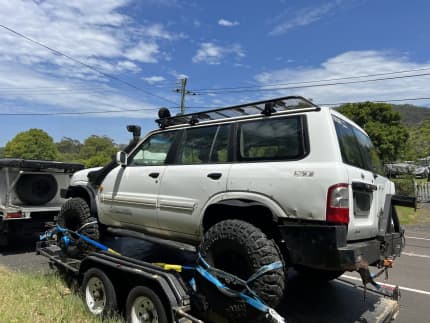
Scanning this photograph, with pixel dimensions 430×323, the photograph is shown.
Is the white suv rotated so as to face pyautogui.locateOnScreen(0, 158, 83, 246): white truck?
yes

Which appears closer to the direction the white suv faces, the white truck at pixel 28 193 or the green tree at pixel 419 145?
the white truck

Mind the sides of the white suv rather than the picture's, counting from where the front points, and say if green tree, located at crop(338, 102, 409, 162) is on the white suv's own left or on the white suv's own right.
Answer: on the white suv's own right

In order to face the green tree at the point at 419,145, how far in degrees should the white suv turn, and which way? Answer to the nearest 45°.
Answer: approximately 90° to its right

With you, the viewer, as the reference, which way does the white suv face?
facing away from the viewer and to the left of the viewer
